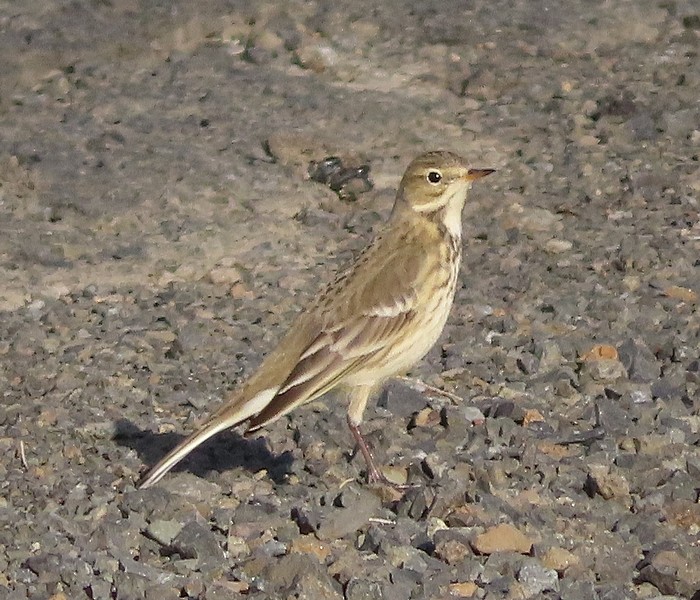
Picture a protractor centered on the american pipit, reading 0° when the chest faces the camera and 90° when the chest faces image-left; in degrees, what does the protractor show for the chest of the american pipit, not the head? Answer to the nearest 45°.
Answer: approximately 270°

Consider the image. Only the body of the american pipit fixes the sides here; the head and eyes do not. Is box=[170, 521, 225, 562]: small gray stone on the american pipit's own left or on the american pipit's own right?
on the american pipit's own right

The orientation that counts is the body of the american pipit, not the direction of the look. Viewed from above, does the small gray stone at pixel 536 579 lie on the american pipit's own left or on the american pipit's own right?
on the american pipit's own right
